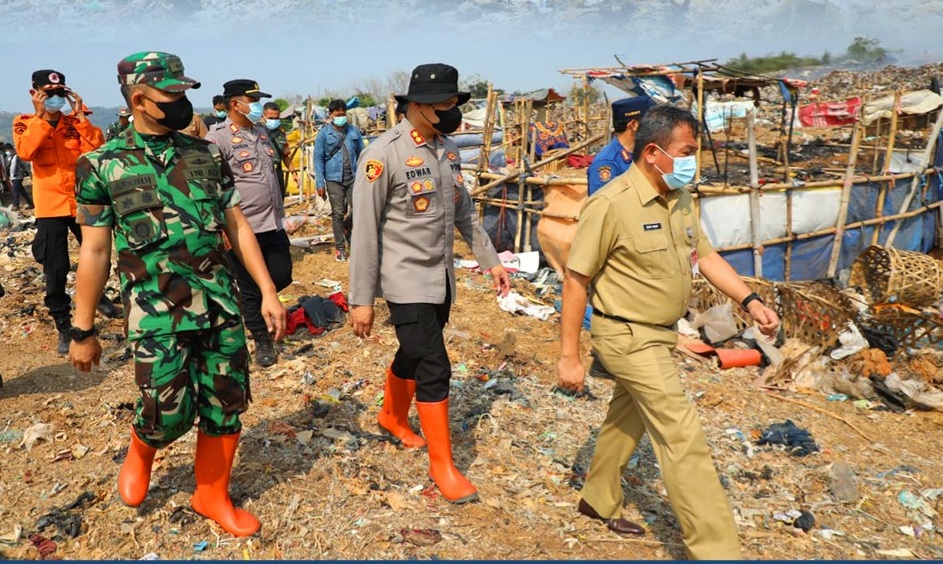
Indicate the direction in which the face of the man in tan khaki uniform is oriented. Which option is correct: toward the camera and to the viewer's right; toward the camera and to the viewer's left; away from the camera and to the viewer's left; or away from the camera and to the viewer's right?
toward the camera and to the viewer's right

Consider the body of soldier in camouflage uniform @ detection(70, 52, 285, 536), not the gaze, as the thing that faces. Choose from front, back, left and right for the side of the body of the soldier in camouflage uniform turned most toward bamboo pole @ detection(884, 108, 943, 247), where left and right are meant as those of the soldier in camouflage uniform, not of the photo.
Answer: left

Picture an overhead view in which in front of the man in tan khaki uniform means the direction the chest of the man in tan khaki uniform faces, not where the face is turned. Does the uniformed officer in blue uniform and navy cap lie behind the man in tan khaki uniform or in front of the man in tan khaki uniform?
behind

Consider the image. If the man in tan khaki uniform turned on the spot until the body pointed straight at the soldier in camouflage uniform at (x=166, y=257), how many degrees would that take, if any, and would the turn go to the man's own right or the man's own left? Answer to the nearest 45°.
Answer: approximately 135° to the man's own right

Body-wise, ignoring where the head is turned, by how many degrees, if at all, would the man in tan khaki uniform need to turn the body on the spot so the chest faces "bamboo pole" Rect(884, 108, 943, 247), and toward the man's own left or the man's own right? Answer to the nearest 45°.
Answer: approximately 135° to the man's own left

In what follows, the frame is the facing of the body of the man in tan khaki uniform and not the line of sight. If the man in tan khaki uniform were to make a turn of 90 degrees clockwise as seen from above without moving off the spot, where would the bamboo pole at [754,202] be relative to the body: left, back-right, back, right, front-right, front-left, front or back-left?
back-right

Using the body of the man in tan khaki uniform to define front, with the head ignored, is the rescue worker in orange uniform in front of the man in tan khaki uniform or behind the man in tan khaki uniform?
behind

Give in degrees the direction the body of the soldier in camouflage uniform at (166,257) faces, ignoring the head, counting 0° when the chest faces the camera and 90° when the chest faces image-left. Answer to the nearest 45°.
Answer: approximately 315°
